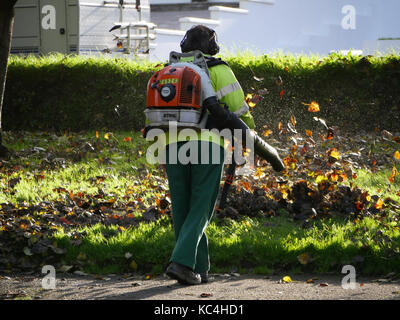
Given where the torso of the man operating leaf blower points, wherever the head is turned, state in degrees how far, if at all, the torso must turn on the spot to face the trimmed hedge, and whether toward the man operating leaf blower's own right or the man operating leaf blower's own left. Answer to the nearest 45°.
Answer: approximately 45° to the man operating leaf blower's own left

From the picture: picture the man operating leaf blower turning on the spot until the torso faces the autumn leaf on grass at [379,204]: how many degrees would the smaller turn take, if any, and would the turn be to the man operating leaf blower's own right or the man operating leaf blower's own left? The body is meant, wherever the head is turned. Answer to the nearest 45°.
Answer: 0° — they already face it

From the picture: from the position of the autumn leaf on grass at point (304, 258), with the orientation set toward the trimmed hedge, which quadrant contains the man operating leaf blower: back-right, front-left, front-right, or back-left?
back-left

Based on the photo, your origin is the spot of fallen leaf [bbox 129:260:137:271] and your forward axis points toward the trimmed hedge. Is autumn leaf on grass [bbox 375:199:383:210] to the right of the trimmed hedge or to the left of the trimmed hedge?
right

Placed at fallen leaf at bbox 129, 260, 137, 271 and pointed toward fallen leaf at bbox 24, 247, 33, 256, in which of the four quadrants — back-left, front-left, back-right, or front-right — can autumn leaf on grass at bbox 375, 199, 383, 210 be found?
back-right

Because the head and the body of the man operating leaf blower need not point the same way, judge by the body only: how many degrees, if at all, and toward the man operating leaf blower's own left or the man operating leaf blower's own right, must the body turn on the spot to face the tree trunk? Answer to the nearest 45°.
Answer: approximately 90° to the man operating leaf blower's own left

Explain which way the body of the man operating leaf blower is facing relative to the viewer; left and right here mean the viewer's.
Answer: facing away from the viewer and to the right of the viewer

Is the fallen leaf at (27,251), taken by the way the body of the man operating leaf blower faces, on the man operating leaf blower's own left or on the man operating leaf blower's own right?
on the man operating leaf blower's own left
